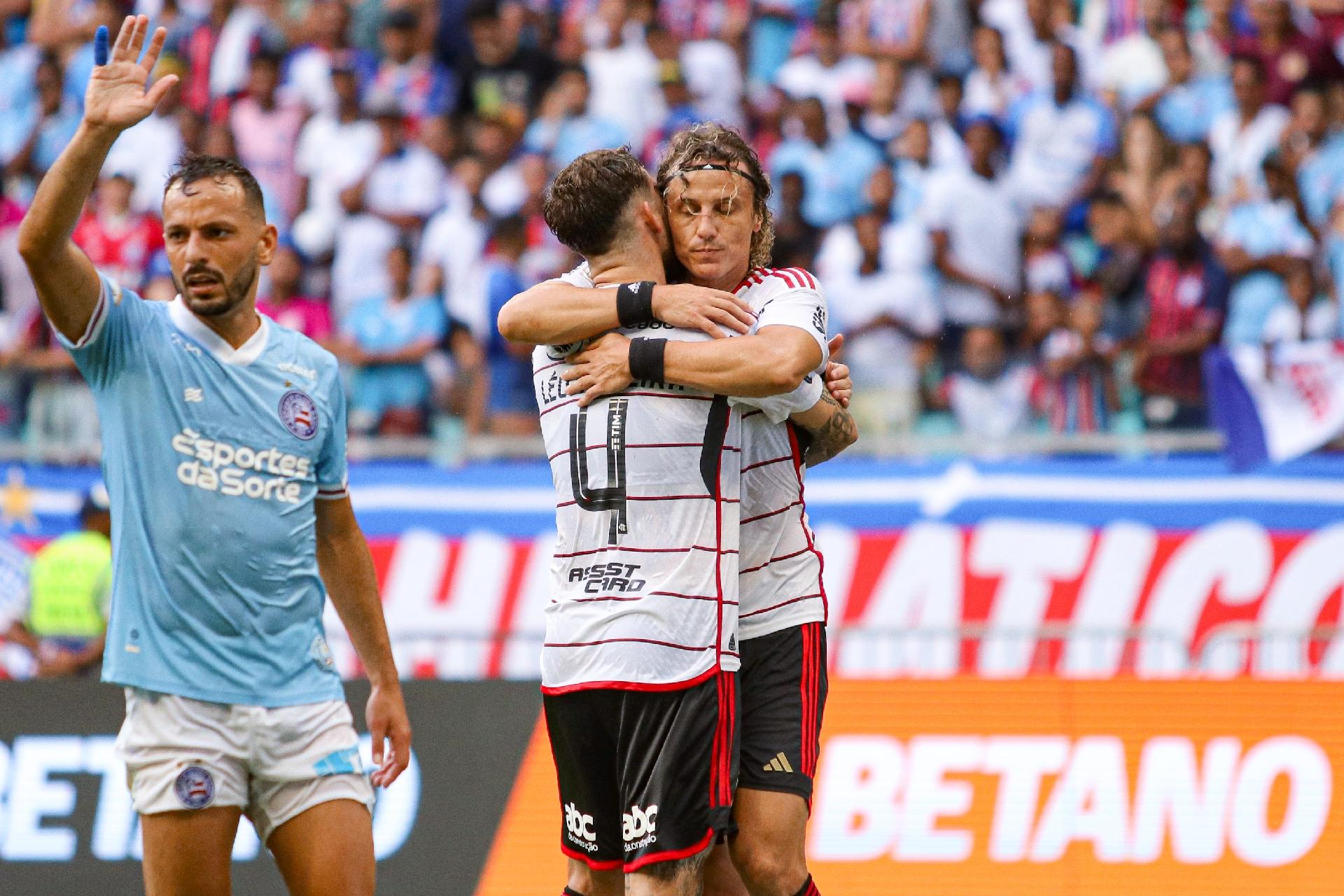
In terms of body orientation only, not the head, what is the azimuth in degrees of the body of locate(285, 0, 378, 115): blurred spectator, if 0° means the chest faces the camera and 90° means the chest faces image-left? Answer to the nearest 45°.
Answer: approximately 0°

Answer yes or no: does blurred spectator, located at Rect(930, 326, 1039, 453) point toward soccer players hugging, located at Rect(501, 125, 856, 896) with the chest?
yes

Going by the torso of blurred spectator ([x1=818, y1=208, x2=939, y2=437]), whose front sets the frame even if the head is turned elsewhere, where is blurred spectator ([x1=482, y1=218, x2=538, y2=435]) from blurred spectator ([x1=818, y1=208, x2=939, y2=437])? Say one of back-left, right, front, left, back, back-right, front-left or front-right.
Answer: right

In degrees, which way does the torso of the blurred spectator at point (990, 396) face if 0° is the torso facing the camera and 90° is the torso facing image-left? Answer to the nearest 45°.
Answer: approximately 0°

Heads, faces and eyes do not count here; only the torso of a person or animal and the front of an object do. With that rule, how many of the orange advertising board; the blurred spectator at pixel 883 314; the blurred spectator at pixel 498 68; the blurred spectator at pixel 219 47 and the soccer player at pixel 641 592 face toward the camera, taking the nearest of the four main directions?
4
